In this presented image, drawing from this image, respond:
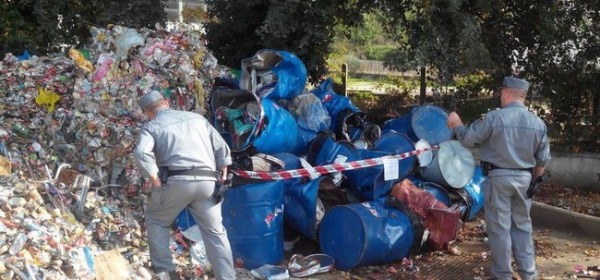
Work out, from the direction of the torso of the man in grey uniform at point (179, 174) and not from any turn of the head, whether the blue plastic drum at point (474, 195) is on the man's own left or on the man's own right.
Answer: on the man's own right

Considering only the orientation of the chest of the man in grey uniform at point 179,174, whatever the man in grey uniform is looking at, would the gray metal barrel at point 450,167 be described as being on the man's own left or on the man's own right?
on the man's own right

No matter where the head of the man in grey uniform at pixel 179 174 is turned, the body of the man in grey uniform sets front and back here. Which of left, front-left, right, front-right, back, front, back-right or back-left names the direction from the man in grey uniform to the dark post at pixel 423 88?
right

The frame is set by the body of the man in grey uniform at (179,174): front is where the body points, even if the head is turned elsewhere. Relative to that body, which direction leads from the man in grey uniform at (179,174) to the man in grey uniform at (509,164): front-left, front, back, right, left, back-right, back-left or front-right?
back-right

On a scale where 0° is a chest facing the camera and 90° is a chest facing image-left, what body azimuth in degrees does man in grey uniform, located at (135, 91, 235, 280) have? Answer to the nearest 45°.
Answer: approximately 135°

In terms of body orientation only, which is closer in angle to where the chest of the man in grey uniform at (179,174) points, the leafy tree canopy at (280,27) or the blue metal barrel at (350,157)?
the leafy tree canopy

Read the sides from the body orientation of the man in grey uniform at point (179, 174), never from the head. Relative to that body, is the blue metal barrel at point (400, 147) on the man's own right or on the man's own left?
on the man's own right

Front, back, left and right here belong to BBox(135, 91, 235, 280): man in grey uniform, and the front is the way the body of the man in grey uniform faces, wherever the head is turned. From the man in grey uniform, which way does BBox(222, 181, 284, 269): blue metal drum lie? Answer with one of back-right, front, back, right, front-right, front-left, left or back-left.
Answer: right

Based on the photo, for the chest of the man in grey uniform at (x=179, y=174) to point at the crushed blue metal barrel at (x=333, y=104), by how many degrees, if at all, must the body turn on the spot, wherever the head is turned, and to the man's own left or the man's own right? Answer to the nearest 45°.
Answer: approximately 90° to the man's own right

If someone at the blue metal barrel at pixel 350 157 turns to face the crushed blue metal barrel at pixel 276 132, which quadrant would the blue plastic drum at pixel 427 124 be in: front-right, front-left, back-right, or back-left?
back-right

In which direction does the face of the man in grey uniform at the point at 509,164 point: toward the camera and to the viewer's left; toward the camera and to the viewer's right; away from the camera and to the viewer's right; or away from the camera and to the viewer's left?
away from the camera and to the viewer's left

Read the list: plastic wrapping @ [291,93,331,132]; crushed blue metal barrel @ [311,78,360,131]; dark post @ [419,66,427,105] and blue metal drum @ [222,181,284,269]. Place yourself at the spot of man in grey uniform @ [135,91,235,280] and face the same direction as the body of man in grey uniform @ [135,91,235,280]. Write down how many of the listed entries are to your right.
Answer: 4

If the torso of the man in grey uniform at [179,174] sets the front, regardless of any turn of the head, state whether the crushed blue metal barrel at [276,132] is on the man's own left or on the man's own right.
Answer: on the man's own right
